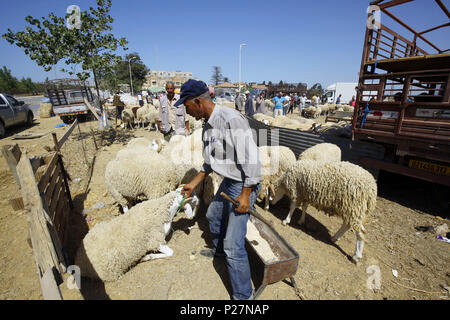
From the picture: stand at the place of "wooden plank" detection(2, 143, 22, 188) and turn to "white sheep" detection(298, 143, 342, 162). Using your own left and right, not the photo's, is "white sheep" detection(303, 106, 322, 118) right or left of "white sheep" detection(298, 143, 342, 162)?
left

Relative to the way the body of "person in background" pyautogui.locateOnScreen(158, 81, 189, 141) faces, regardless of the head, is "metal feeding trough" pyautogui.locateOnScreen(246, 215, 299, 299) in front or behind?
in front

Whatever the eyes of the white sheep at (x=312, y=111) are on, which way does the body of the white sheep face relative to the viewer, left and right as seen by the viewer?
facing to the left of the viewer

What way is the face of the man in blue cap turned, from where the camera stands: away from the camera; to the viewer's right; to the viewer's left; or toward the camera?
to the viewer's left

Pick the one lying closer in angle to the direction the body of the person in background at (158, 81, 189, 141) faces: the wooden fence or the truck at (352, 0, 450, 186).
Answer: the wooden fence

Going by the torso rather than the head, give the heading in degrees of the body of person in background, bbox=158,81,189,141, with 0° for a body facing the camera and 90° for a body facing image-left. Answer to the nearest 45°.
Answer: approximately 0°

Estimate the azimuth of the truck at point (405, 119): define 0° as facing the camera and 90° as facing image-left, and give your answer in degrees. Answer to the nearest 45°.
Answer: approximately 225°

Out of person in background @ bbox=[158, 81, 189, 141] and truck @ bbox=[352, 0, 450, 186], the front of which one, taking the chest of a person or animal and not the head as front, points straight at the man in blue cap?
the person in background

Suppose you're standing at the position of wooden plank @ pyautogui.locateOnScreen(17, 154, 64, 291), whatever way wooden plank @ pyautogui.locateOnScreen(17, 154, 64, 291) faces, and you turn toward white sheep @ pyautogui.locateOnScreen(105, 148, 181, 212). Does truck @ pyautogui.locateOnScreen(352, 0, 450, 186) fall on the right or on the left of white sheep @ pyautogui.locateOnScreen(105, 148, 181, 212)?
right

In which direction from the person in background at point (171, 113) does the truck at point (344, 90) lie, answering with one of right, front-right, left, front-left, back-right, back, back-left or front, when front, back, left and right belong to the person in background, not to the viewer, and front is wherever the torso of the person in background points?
back-left
